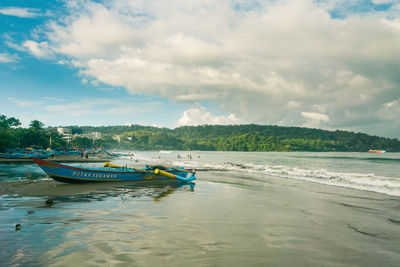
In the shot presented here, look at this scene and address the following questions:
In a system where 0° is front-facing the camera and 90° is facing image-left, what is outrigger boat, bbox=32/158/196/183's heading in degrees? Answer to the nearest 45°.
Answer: approximately 90°

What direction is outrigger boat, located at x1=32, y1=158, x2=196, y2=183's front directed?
to the viewer's left
